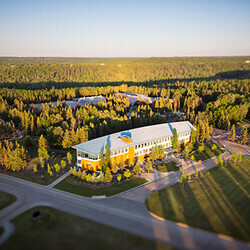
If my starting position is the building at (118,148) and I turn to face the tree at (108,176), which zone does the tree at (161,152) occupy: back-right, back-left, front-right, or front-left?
back-left

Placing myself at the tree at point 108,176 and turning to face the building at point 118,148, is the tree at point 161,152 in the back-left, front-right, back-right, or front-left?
front-right

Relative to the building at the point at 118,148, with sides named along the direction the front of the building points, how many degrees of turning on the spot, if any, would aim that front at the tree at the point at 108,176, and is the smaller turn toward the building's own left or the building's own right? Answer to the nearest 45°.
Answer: approximately 45° to the building's own right

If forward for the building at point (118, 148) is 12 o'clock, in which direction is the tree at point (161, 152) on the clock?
The tree is roughly at 10 o'clock from the building.

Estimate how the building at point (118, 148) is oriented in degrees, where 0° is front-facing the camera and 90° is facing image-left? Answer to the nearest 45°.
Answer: approximately 315°

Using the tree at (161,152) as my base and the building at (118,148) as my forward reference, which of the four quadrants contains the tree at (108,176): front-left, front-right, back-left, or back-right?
front-left
